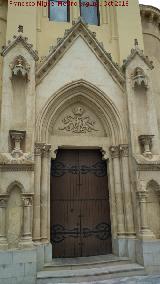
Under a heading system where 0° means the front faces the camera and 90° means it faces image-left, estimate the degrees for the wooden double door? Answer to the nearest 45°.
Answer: approximately 0°
